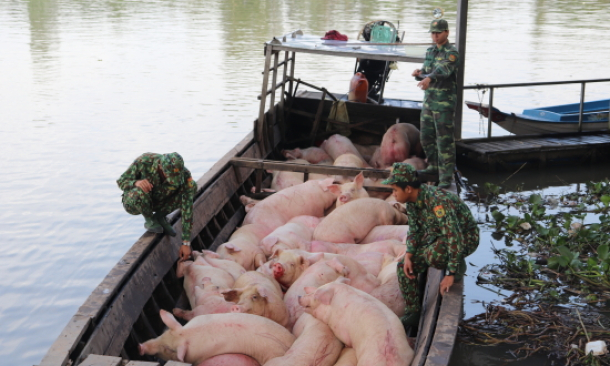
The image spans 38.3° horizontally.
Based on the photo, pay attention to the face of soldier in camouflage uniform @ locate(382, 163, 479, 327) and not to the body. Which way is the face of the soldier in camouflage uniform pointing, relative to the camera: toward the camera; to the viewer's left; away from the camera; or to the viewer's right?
to the viewer's left

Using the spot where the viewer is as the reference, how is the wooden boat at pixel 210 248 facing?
facing the viewer

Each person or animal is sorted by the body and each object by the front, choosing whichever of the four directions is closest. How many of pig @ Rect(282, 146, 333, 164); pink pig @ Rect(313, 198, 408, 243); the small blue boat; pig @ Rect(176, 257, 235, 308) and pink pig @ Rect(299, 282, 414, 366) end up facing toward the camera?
0

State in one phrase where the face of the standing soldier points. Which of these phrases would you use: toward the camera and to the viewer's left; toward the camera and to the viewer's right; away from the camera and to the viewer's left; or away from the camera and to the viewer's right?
toward the camera and to the viewer's left

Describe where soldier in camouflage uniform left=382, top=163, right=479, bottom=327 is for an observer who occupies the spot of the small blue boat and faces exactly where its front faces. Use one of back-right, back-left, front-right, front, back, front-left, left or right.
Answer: left

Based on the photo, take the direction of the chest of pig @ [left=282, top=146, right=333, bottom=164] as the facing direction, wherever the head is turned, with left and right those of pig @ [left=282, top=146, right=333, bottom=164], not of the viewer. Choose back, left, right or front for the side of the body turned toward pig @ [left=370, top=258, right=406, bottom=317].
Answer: left

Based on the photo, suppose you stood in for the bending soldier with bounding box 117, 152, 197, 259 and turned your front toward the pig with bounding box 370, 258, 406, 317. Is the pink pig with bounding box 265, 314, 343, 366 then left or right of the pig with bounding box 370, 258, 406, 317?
right

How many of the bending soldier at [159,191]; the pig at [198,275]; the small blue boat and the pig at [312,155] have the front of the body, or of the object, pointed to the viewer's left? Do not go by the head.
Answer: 3

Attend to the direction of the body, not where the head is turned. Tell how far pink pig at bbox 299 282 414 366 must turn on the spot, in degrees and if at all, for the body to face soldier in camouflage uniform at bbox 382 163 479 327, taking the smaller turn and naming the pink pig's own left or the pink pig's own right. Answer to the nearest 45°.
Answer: approximately 90° to the pink pig's own right

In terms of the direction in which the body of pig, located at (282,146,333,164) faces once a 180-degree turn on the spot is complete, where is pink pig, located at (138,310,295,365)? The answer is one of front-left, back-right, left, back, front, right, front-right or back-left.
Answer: right

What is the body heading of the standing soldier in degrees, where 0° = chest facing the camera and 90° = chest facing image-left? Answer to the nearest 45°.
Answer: approximately 45°

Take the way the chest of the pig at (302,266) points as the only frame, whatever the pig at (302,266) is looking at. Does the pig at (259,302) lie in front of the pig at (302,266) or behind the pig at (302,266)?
in front

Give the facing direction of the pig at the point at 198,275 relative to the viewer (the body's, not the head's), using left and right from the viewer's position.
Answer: facing to the left of the viewer

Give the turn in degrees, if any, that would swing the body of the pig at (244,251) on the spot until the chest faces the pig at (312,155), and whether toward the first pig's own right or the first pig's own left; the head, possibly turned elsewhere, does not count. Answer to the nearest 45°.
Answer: approximately 135° to the first pig's own right
